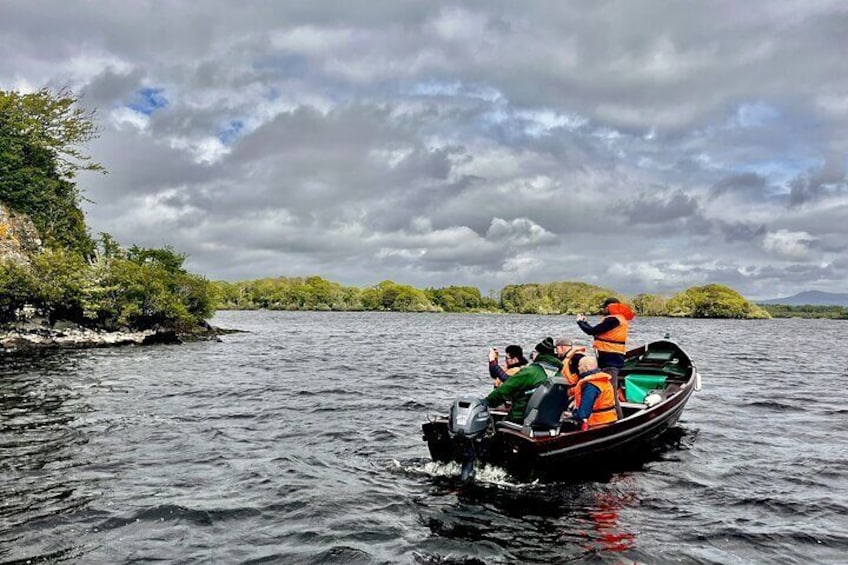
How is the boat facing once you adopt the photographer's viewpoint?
facing away from the viewer and to the right of the viewer

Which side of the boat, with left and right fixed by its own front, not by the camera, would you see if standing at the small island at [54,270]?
left
